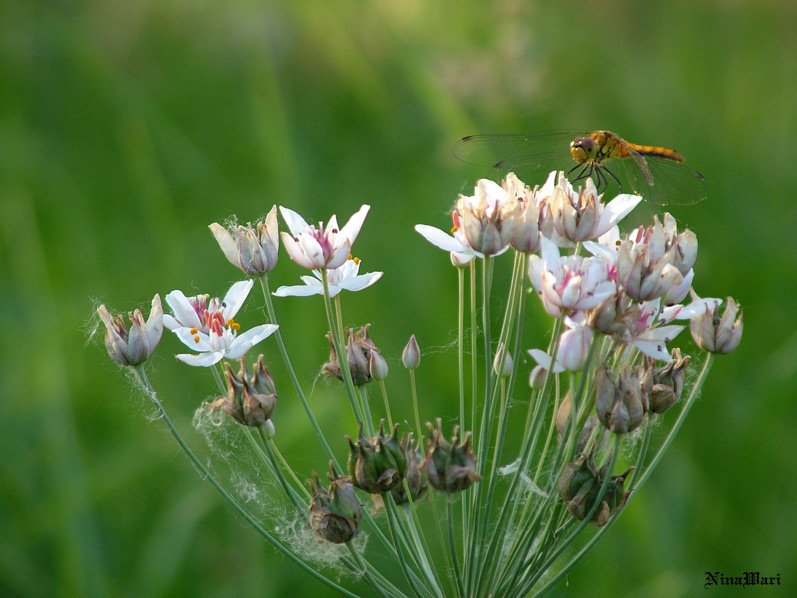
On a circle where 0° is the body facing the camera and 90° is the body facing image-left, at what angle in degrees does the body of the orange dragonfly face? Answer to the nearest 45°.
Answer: approximately 45°

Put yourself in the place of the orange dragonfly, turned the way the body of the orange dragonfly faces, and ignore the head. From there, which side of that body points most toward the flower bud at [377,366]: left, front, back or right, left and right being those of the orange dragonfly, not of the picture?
front
